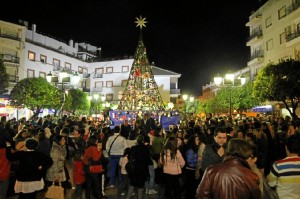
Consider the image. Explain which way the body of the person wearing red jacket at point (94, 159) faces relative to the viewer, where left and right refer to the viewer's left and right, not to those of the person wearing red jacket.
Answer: facing away from the viewer

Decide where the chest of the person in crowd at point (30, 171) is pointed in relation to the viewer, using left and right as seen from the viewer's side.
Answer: facing away from the viewer

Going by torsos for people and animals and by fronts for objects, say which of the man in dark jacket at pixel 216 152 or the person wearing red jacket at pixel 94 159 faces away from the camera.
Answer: the person wearing red jacket

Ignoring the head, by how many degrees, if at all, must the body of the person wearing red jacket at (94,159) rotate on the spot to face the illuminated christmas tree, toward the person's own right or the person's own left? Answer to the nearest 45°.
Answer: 0° — they already face it

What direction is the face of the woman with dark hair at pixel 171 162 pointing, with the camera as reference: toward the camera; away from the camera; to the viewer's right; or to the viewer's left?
away from the camera

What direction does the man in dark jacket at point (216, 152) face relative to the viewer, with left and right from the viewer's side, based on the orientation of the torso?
facing the viewer and to the right of the viewer

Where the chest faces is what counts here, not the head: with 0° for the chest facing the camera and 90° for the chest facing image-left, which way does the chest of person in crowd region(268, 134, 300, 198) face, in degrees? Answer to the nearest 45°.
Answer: approximately 180°

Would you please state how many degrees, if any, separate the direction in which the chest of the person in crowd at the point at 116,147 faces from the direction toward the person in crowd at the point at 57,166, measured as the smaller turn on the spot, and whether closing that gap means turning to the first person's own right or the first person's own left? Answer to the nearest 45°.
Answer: approximately 135° to the first person's own left

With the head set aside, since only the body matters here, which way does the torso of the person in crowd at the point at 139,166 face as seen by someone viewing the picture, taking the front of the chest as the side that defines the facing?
away from the camera

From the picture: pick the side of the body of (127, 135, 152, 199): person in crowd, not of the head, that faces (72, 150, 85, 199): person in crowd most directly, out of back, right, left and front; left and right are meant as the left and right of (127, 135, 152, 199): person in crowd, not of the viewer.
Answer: left

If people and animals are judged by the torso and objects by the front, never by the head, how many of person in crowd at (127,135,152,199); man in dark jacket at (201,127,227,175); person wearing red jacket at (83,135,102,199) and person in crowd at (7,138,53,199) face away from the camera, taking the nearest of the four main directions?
3

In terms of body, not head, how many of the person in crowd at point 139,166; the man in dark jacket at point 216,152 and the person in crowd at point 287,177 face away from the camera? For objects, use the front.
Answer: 2

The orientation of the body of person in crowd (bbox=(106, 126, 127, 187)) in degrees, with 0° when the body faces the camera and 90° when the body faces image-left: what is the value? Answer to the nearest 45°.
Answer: approximately 180°
